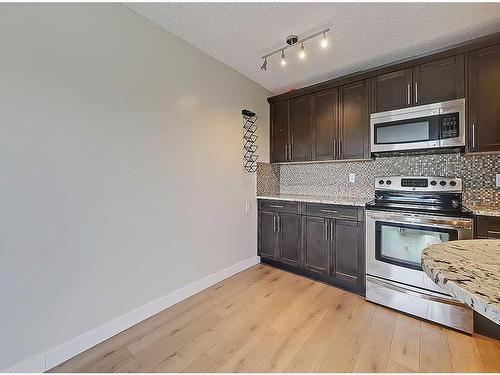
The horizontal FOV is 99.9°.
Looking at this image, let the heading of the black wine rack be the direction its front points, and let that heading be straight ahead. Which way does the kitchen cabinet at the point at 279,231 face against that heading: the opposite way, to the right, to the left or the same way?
to the right

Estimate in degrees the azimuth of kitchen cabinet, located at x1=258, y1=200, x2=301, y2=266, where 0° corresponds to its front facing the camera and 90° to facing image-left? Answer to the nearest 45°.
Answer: approximately 45°

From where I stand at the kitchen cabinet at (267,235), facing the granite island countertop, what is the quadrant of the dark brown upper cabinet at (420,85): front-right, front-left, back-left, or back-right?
front-left

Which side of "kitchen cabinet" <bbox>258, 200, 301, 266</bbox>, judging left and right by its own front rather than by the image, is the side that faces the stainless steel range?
left

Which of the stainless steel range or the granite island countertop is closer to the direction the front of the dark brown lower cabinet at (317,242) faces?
the granite island countertop

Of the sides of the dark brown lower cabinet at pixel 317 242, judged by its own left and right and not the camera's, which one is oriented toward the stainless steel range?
left

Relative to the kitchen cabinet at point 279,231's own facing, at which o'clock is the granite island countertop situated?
The granite island countertop is roughly at 10 o'clock from the kitchen cabinet.

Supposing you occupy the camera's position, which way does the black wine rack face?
facing the viewer and to the right of the viewer

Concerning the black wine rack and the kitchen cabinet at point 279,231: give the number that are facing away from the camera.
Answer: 0

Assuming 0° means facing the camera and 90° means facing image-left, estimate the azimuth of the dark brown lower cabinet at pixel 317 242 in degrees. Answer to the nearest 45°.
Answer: approximately 45°

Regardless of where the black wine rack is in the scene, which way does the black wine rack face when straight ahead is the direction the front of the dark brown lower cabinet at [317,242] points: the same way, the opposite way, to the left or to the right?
to the left

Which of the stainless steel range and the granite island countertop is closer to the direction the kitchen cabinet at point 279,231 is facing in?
the granite island countertop

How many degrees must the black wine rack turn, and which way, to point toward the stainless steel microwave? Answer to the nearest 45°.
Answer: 0° — it already faces it

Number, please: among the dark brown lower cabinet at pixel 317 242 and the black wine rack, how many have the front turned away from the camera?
0
